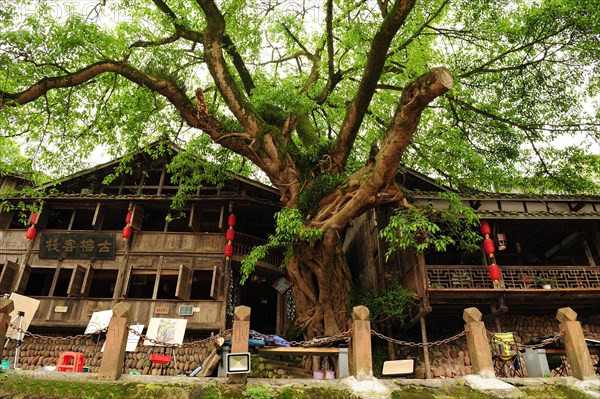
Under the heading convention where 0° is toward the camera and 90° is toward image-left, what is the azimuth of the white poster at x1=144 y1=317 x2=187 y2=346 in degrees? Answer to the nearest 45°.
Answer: approximately 0°

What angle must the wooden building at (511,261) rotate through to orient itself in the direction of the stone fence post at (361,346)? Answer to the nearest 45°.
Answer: approximately 45° to its right

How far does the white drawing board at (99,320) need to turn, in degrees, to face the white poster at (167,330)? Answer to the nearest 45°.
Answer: approximately 45° to its left

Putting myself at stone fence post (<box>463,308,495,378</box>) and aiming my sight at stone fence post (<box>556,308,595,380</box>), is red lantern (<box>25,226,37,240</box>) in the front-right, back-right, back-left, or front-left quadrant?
back-left

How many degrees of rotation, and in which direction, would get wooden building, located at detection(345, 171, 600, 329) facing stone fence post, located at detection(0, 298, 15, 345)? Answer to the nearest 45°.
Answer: approximately 45° to its right

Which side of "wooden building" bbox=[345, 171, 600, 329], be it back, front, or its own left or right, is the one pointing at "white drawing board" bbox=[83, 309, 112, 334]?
right
